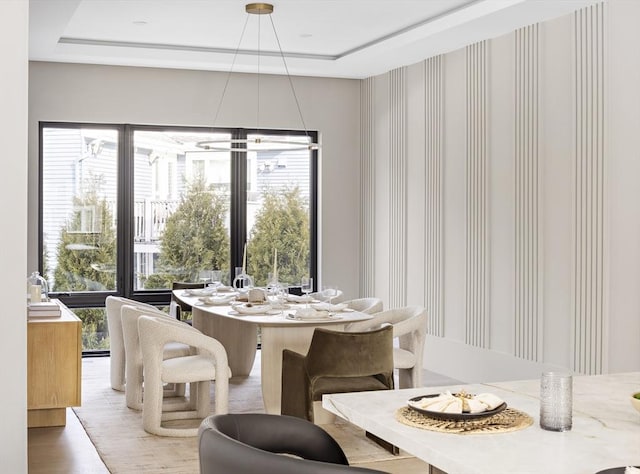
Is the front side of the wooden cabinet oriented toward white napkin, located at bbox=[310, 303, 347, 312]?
yes

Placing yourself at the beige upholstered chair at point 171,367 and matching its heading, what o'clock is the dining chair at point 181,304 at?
The dining chair is roughly at 9 o'clock from the beige upholstered chair.

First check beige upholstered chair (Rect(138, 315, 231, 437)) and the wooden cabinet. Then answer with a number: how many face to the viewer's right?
2

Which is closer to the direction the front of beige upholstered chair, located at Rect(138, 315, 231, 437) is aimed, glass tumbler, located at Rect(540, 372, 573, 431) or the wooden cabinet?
the glass tumbler

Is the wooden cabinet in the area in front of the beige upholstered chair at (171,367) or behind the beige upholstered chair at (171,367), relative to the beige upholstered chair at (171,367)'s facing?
behind

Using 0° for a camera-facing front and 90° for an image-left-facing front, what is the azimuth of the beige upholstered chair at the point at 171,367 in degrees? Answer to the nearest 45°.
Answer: approximately 270°

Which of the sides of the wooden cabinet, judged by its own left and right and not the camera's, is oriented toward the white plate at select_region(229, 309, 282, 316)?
front

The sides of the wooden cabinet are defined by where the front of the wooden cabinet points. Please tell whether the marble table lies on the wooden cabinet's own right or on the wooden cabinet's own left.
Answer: on the wooden cabinet's own right

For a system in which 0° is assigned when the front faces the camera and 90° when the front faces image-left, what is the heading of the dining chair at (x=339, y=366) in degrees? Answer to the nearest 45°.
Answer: approximately 135°

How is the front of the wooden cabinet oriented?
to the viewer's right

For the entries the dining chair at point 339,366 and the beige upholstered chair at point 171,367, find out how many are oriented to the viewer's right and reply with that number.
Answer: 1

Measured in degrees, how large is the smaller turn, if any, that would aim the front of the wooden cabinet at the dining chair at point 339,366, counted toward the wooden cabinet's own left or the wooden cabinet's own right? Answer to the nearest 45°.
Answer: approximately 45° to the wooden cabinet's own right

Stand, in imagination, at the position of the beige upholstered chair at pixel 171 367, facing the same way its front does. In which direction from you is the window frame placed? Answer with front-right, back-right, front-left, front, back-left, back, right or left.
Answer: left
